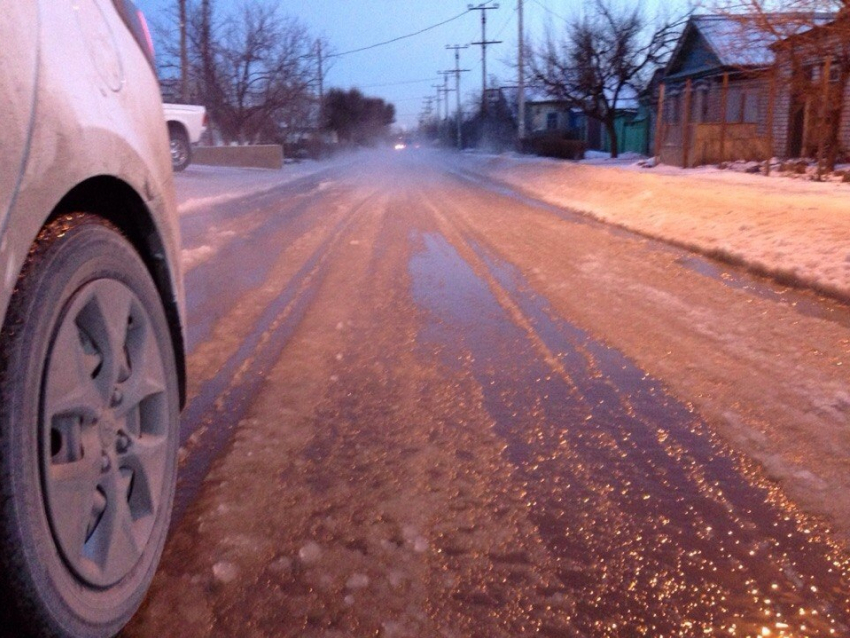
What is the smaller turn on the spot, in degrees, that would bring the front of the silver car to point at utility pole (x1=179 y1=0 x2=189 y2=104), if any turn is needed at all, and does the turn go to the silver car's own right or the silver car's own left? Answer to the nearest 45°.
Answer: approximately 135° to the silver car's own right

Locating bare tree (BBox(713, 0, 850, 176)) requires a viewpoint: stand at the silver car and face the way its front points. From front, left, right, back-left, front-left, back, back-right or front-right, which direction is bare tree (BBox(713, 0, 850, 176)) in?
back

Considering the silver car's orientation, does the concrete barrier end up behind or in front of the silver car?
behind

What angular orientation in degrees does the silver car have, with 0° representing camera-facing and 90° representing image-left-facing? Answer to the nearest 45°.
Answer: approximately 45°

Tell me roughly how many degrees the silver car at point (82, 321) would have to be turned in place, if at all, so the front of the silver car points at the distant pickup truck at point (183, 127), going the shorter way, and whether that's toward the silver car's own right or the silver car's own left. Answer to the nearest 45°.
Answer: approximately 135° to the silver car's own right
